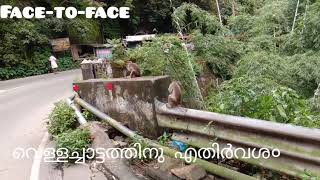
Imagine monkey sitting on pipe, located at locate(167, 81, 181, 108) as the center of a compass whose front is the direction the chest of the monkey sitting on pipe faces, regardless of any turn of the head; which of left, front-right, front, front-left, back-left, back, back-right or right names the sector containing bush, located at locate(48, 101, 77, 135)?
front-right

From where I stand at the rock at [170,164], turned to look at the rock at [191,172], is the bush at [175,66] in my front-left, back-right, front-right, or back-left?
back-left

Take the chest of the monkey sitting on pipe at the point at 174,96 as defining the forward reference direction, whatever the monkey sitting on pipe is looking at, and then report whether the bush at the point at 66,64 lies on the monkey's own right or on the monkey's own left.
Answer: on the monkey's own right

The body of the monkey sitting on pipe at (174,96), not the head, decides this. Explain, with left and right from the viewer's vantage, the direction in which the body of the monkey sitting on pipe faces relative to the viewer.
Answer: facing to the left of the viewer

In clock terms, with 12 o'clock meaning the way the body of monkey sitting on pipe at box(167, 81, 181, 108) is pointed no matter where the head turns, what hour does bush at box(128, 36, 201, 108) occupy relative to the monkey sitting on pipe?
The bush is roughly at 3 o'clock from the monkey sitting on pipe.

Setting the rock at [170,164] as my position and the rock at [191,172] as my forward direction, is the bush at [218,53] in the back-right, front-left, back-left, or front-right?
back-left
